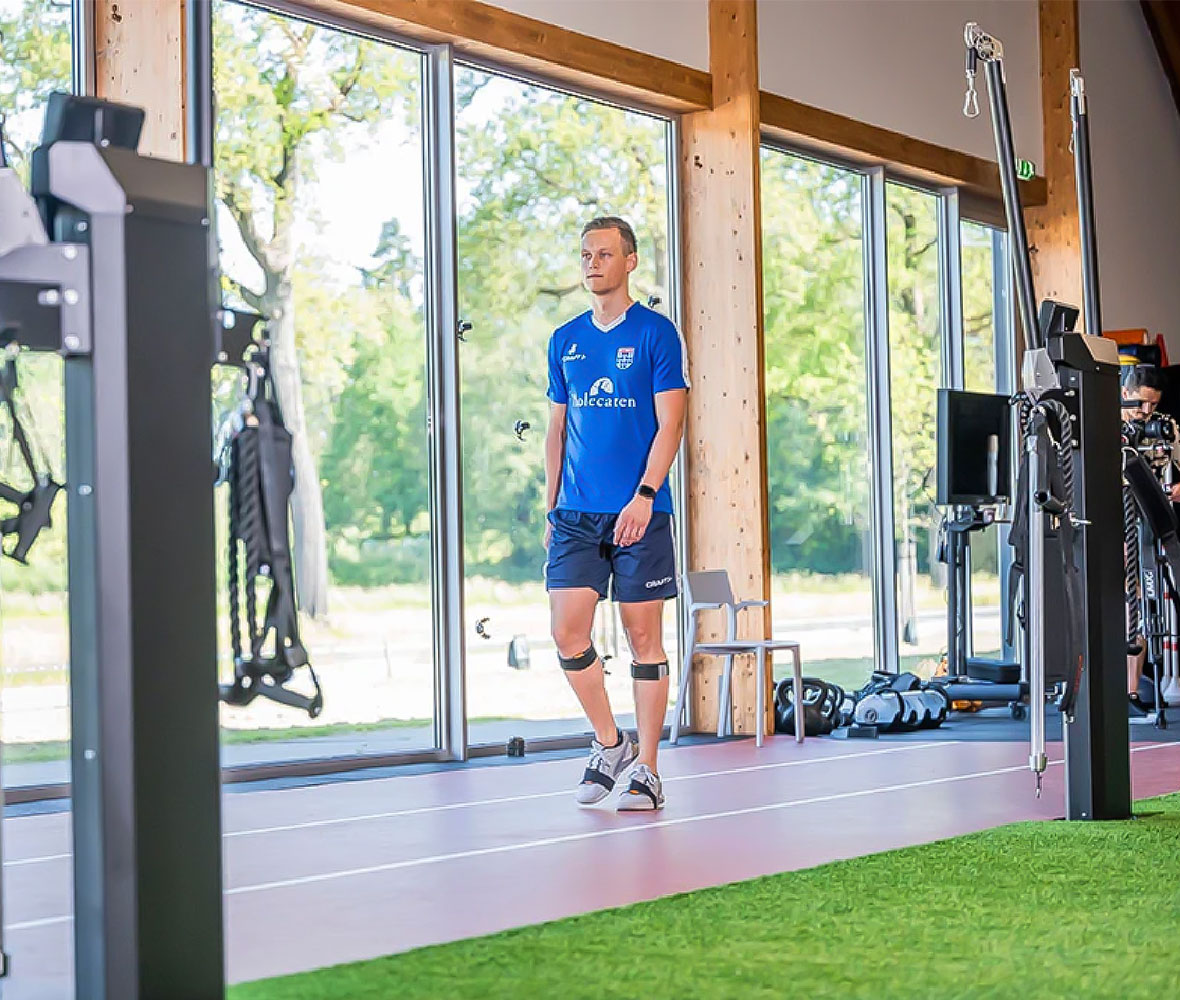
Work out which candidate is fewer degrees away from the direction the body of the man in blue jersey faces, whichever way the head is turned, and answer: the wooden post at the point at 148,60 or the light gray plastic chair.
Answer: the wooden post

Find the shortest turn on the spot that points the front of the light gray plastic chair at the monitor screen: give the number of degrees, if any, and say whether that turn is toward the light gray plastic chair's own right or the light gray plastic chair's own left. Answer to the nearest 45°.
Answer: approximately 90° to the light gray plastic chair's own left

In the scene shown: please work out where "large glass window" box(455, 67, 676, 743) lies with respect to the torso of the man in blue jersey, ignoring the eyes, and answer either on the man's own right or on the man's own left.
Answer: on the man's own right

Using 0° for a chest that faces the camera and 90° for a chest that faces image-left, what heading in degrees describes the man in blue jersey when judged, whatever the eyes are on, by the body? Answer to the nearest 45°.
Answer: approximately 45°

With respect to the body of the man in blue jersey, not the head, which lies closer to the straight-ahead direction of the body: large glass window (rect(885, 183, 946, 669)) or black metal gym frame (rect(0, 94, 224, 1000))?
the black metal gym frame

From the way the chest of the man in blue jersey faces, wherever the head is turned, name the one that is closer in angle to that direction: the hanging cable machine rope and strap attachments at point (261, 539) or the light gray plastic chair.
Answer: the hanging cable machine rope and strap attachments

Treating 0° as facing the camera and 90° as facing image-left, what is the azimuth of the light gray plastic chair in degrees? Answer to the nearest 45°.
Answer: approximately 315°
